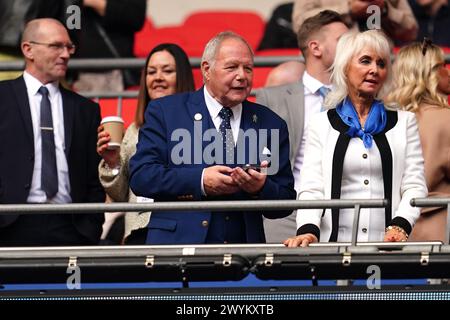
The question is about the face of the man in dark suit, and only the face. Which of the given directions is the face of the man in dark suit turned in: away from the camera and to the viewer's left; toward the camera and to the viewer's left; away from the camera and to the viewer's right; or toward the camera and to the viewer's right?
toward the camera and to the viewer's right

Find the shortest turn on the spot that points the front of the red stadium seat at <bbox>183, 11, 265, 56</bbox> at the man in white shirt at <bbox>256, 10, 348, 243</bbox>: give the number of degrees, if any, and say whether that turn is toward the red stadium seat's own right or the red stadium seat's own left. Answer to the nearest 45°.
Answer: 0° — it already faces them

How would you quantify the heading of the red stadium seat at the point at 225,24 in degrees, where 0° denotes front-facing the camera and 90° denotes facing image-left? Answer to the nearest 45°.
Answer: approximately 0°

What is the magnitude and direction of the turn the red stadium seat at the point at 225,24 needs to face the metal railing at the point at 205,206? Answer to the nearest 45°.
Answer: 0° — it already faces it

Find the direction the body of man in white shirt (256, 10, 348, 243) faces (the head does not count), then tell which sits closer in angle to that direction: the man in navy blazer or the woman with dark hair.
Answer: the man in navy blazer

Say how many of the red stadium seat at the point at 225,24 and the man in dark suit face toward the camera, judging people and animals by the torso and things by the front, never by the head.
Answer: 2
